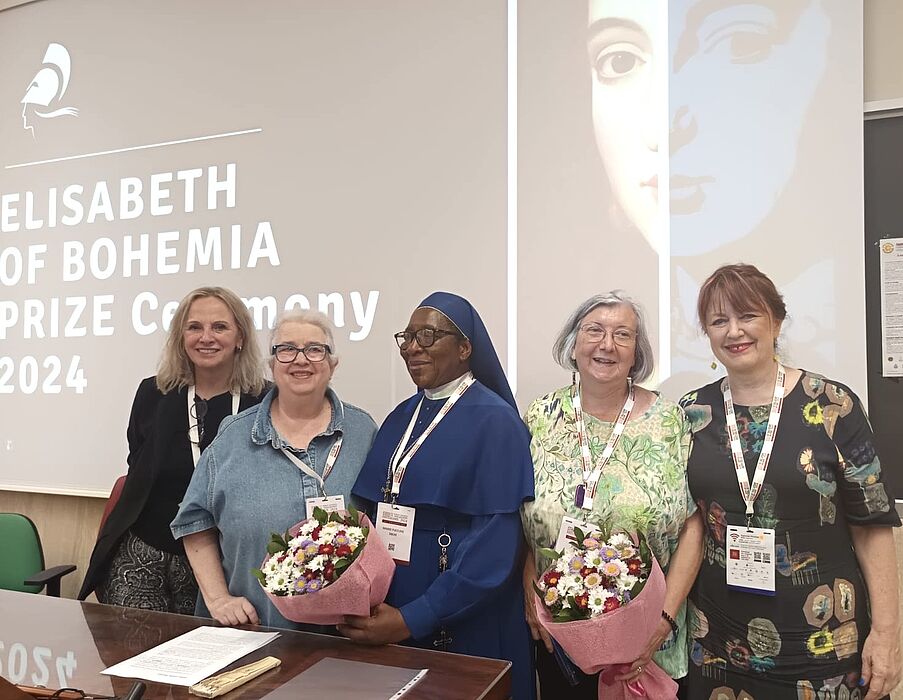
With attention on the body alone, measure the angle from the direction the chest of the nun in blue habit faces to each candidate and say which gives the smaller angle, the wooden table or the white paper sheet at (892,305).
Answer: the wooden table

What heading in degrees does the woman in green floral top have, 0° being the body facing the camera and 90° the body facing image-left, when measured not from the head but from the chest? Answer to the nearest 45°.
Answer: approximately 0°

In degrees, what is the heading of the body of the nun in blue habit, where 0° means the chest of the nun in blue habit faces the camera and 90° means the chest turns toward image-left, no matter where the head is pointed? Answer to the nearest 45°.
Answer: approximately 45°

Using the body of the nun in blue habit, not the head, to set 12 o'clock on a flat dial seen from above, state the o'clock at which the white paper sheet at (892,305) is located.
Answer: The white paper sheet is roughly at 7 o'clock from the nun in blue habit.

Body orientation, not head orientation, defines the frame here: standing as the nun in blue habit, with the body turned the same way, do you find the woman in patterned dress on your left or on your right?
on your left

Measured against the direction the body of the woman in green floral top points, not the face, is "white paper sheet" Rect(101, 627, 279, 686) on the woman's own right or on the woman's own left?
on the woman's own right

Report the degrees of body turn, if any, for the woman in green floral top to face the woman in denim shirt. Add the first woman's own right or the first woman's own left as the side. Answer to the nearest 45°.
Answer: approximately 90° to the first woman's own right

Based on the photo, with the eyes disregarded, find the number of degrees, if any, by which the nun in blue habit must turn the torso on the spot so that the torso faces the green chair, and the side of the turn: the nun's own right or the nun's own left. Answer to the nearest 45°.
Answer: approximately 90° to the nun's own right
